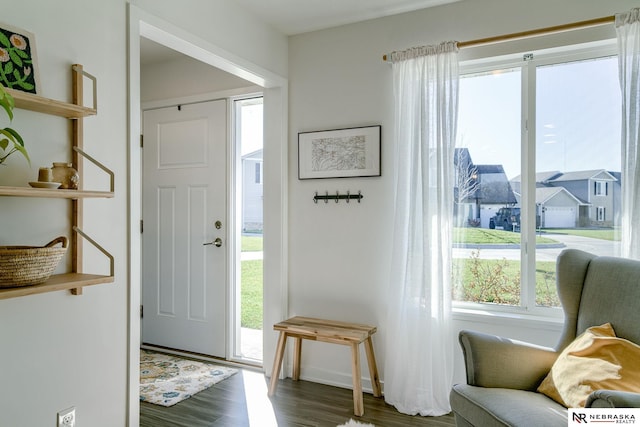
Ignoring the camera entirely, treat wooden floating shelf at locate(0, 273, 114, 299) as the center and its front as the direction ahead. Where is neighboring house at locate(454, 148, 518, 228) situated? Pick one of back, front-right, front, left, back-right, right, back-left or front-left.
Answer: front-left

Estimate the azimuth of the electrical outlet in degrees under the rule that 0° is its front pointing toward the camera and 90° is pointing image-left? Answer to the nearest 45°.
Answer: approximately 315°

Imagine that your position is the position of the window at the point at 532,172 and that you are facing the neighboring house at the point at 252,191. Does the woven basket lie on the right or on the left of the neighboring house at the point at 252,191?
left

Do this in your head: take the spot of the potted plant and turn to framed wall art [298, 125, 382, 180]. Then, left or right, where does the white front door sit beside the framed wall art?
left

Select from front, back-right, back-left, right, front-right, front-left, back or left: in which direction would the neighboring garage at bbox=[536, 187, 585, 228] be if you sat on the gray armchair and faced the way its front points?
back-right

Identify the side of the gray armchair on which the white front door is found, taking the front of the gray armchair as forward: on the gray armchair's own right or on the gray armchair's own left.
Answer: on the gray armchair's own right

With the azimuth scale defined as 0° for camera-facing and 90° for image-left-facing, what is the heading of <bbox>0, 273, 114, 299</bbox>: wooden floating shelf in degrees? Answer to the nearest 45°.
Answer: approximately 315°

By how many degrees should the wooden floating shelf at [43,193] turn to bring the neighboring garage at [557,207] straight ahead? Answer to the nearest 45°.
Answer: approximately 45° to its left

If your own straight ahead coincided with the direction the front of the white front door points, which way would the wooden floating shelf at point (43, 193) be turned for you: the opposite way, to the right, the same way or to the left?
to the left

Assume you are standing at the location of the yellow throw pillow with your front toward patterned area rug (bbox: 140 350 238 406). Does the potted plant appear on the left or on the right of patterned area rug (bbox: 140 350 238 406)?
left

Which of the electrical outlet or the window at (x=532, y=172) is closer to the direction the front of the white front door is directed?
the electrical outlet

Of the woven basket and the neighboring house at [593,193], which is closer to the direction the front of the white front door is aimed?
the woven basket

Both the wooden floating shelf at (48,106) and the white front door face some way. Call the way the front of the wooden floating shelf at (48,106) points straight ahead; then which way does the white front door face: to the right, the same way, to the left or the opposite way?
to the right
